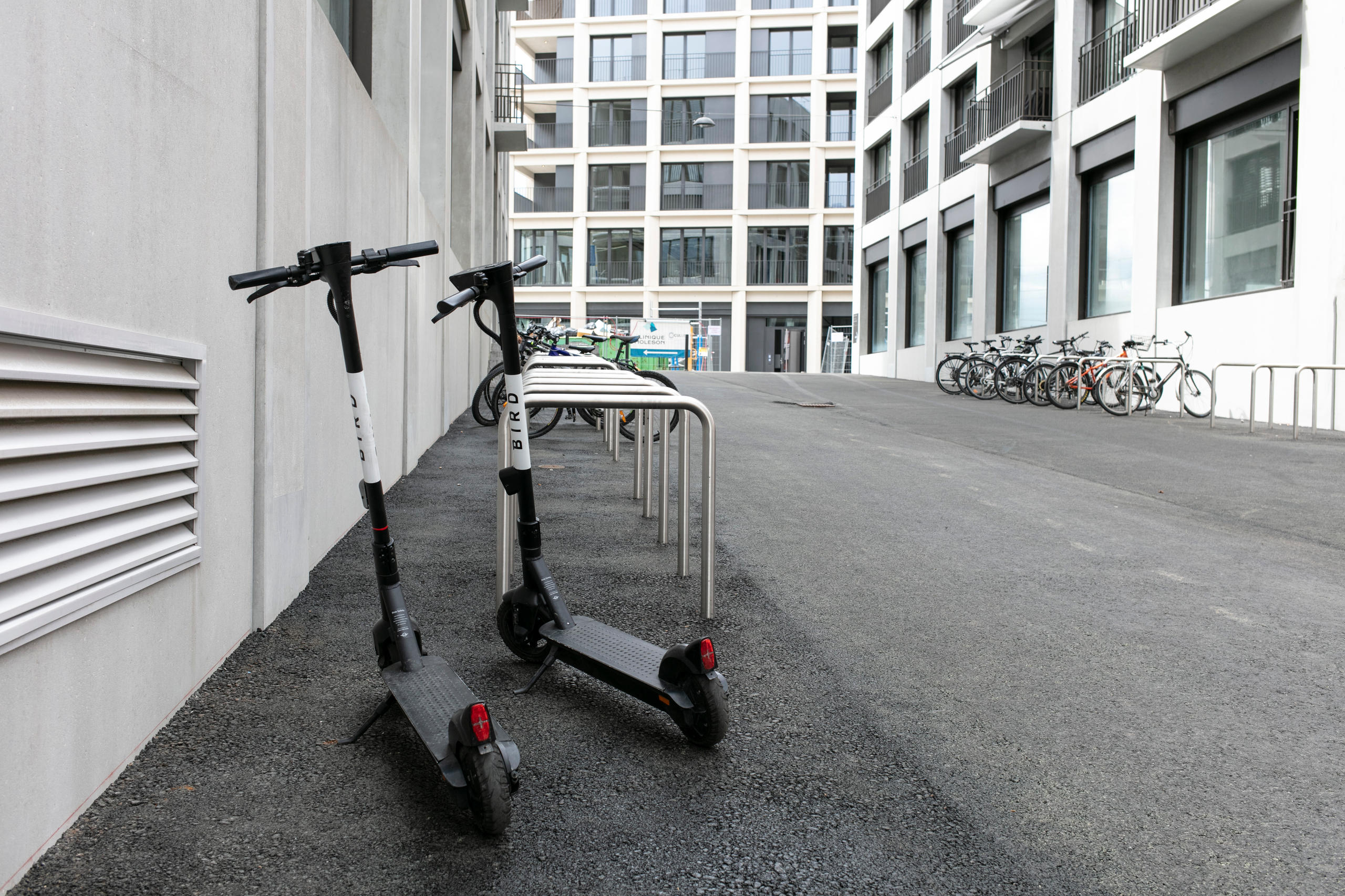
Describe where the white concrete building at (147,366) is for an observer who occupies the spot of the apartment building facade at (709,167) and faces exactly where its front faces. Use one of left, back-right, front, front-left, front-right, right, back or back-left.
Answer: front

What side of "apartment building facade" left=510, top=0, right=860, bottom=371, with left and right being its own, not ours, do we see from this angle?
front

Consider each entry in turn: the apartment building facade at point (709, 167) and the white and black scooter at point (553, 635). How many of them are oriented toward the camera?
1

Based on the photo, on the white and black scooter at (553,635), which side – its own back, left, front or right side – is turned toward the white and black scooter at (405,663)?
left

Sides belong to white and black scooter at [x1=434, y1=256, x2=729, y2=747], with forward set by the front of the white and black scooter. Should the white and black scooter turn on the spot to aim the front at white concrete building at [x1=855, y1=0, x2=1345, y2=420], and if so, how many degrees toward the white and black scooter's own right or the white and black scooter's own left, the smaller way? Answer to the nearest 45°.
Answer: approximately 90° to the white and black scooter's own right

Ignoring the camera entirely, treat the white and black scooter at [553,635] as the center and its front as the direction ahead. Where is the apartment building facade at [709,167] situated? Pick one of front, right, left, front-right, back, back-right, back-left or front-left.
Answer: front-right

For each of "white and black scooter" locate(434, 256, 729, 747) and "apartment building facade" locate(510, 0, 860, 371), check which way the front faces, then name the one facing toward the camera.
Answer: the apartment building facade

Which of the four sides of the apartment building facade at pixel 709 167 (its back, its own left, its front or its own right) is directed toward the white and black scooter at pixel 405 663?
front

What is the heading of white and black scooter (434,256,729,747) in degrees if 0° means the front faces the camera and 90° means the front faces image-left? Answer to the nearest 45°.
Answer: approximately 135°

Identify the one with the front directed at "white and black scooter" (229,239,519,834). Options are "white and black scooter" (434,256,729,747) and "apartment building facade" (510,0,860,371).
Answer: the apartment building facade

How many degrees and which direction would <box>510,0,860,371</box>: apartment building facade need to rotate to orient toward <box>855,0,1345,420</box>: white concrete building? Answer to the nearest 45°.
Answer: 0° — it already faces it

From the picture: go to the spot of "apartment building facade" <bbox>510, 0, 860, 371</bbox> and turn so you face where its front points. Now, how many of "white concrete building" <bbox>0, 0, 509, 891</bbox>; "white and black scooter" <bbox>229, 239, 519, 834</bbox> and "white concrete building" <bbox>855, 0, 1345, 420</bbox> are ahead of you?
3

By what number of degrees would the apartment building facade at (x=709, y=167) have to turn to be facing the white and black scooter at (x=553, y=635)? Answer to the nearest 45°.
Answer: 0° — it already faces it
